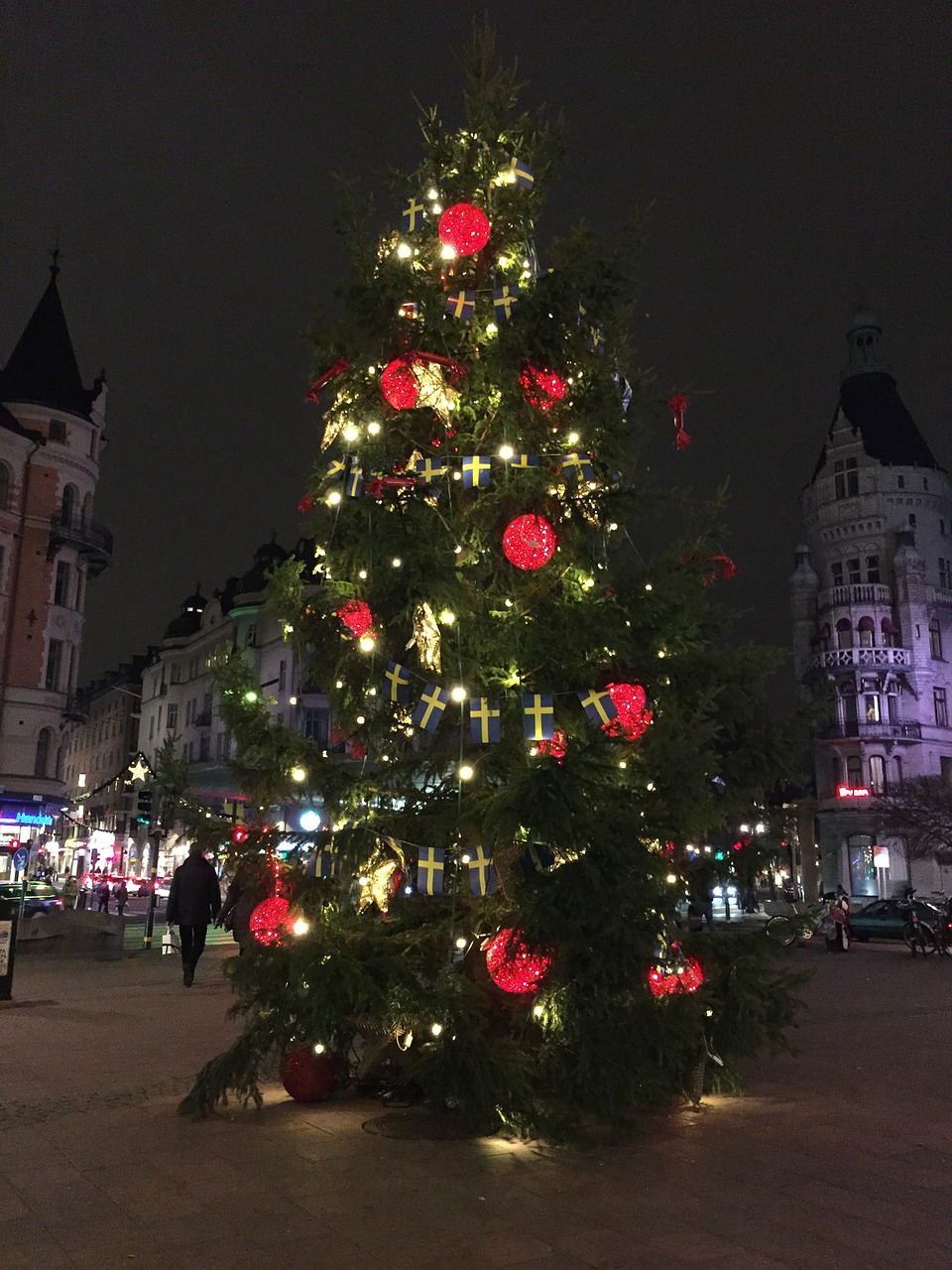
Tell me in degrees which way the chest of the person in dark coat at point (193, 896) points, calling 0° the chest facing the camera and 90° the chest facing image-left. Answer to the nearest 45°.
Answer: approximately 180°

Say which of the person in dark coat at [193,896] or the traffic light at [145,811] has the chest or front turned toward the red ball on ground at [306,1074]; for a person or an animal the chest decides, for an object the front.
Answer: the traffic light

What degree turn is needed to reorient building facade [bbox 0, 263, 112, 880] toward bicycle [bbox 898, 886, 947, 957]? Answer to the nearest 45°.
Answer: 0° — it already faces it

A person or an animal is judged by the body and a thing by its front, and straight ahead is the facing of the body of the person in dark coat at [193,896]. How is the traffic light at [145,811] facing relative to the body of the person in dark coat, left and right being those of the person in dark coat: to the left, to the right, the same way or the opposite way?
the opposite way

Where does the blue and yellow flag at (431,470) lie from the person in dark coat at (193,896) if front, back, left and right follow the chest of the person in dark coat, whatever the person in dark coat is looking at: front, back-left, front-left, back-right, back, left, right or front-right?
back

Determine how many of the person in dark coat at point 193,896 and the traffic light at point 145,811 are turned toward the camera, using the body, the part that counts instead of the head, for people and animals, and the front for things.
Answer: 1

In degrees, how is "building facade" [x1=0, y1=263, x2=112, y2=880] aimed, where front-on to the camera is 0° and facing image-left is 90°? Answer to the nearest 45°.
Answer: approximately 315°

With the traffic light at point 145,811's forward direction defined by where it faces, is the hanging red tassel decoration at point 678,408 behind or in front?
in front

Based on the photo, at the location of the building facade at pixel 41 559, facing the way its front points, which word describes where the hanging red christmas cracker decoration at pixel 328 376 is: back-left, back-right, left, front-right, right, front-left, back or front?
front-right

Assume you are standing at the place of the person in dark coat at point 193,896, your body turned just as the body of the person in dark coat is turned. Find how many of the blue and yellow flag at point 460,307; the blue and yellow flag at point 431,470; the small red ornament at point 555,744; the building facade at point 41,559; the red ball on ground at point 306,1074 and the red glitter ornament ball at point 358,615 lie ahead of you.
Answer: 1

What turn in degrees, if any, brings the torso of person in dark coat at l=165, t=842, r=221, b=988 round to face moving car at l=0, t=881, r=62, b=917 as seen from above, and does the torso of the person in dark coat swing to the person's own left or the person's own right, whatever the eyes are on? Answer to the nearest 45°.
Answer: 0° — they already face it

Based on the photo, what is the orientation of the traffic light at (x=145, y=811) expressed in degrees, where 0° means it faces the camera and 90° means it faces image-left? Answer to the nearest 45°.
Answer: approximately 0°

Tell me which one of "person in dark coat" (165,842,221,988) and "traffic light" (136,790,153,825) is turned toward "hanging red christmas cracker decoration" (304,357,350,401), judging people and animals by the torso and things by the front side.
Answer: the traffic light
